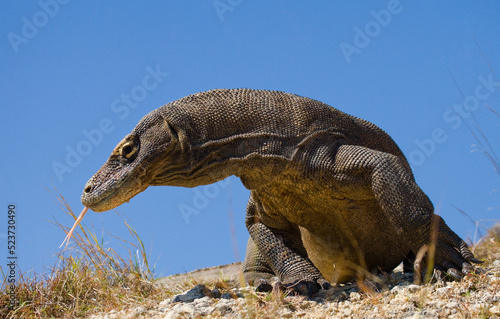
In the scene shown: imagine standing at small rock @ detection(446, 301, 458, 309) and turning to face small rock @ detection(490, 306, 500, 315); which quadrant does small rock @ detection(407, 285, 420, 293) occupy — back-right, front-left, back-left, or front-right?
back-left

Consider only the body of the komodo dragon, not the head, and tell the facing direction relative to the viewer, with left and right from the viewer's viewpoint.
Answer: facing the viewer and to the left of the viewer

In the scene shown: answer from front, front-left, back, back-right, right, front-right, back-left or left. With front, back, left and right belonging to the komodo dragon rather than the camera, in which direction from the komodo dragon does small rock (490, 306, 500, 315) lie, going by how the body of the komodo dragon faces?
left

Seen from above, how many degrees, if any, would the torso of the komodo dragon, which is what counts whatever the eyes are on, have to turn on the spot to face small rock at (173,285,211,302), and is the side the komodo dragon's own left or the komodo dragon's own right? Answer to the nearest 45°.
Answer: approximately 45° to the komodo dragon's own right
